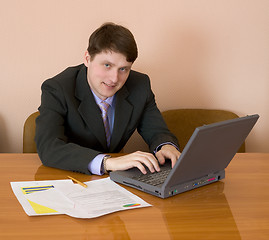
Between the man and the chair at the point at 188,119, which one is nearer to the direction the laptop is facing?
the man

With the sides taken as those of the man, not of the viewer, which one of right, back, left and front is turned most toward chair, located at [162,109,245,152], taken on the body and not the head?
left

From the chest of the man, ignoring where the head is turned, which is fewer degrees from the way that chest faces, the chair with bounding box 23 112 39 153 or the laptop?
the laptop

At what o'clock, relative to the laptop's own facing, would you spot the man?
The man is roughly at 12 o'clock from the laptop.

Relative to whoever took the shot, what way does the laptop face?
facing away from the viewer and to the left of the viewer

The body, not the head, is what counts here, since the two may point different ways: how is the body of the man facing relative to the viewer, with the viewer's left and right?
facing the viewer and to the right of the viewer

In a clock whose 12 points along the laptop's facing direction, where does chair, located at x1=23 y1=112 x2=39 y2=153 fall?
The chair is roughly at 12 o'clock from the laptop.

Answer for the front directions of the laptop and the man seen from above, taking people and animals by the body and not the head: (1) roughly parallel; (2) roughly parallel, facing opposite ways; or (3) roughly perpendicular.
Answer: roughly parallel, facing opposite ways

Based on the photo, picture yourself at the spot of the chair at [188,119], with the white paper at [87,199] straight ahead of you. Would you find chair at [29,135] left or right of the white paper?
right

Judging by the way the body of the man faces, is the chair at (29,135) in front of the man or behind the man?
behind
